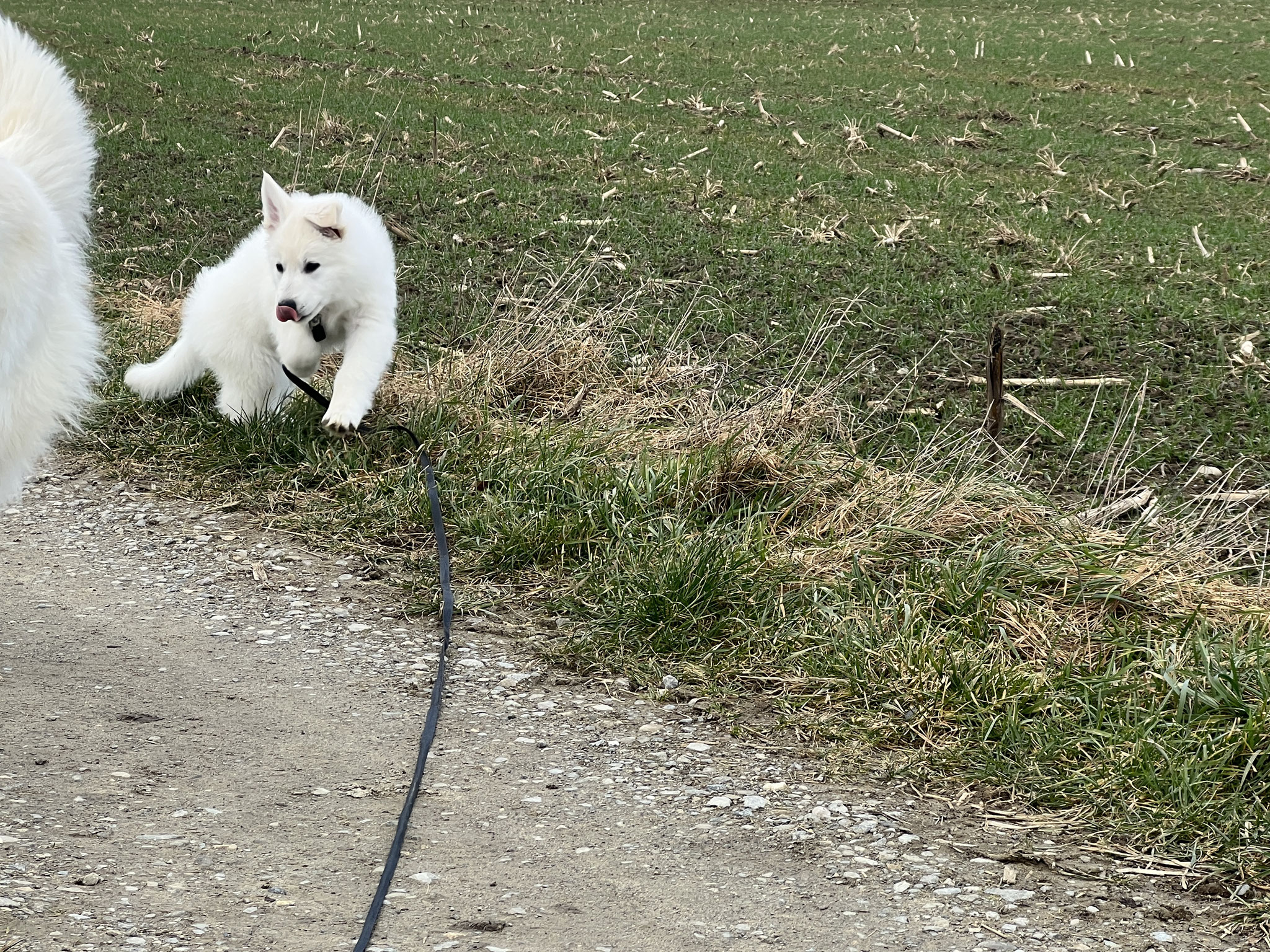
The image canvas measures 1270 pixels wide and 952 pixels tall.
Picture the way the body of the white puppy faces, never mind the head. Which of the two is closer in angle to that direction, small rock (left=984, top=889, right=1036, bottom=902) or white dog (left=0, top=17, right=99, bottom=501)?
the small rock

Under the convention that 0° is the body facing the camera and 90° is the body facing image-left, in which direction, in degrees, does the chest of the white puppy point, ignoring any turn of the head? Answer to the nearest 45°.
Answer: approximately 315°
